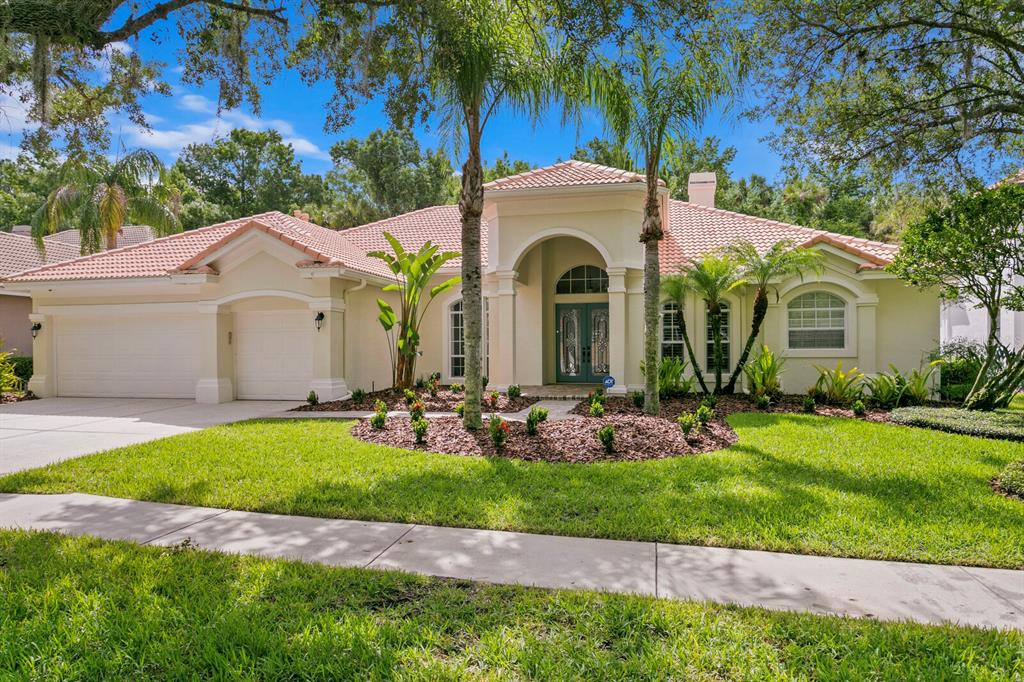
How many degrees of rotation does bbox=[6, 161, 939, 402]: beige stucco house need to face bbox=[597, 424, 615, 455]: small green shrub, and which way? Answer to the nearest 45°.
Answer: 0° — it already faces it

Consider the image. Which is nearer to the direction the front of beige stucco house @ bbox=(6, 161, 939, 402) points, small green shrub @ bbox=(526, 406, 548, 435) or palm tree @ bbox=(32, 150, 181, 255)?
the small green shrub

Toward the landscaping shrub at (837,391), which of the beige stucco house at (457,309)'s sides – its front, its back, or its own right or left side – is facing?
left

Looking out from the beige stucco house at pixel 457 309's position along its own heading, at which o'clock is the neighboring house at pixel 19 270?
The neighboring house is roughly at 4 o'clock from the beige stucco house.

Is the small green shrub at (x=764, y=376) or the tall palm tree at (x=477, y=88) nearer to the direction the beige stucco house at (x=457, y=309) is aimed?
the tall palm tree

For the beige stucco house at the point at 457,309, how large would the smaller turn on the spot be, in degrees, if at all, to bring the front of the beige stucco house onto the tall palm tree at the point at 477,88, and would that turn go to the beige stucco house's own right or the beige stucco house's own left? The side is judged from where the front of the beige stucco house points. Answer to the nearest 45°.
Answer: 0° — it already faces it

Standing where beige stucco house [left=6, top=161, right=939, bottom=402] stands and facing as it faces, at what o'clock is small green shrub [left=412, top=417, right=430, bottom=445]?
The small green shrub is roughly at 12 o'clock from the beige stucco house.

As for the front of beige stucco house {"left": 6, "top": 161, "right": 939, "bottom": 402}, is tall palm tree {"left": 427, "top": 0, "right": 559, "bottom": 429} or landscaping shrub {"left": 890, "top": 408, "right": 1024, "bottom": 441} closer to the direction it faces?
the tall palm tree

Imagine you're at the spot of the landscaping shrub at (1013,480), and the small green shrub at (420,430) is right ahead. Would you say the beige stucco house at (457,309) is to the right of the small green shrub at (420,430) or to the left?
right

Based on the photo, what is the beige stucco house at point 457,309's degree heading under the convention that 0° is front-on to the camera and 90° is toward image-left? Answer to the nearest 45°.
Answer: approximately 0°
